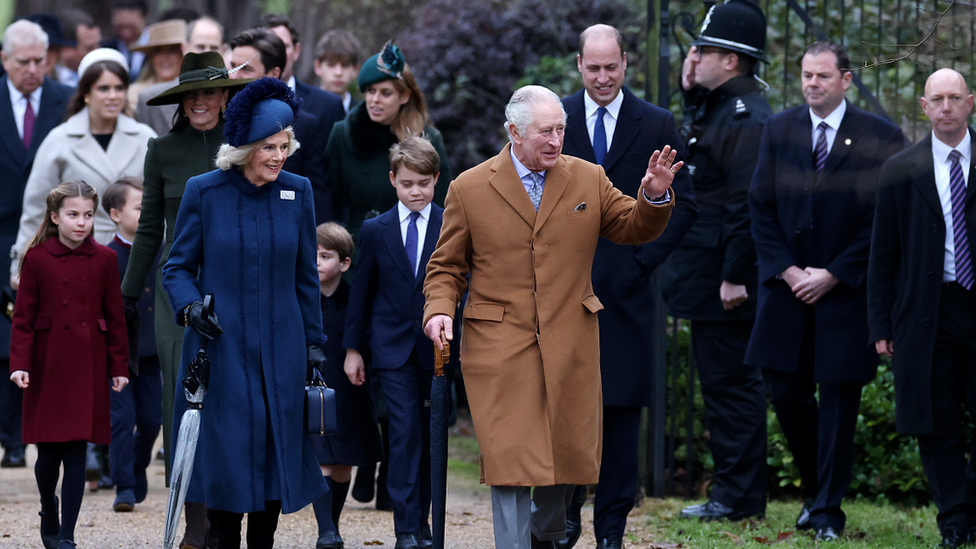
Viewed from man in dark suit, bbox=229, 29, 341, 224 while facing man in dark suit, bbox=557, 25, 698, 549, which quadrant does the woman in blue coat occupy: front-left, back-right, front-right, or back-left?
front-right

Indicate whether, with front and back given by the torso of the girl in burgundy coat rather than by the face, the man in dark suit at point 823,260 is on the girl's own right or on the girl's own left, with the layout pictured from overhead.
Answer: on the girl's own left

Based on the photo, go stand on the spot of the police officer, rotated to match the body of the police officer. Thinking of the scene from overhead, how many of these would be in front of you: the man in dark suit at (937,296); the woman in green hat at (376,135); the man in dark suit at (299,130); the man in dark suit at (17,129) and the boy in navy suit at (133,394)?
4

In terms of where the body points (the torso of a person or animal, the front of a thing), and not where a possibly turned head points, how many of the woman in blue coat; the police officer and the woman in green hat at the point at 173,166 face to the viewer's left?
1

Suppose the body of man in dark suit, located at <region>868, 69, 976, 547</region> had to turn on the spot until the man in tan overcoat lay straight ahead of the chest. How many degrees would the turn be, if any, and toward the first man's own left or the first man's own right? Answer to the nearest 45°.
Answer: approximately 45° to the first man's own right

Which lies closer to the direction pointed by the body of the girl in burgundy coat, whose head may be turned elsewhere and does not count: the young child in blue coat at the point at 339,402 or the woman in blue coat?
the woman in blue coat

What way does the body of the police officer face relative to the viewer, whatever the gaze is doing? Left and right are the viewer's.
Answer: facing to the left of the viewer

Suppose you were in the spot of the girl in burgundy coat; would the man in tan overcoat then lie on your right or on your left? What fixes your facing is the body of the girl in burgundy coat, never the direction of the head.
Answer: on your left

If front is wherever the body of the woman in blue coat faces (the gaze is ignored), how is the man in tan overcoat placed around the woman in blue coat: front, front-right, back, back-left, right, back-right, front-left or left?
front-left

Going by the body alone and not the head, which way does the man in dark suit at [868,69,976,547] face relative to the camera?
toward the camera

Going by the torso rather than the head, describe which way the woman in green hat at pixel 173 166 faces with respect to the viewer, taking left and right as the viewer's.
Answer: facing the viewer

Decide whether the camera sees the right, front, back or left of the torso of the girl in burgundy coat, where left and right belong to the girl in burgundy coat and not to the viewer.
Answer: front

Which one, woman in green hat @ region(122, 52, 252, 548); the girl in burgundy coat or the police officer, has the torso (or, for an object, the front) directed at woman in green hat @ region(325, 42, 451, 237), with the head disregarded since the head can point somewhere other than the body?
the police officer

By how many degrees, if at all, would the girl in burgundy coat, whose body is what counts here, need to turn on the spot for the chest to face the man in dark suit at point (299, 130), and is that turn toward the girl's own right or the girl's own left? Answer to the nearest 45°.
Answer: approximately 135° to the girl's own left

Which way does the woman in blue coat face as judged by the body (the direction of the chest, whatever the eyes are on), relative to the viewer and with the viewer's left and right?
facing the viewer and to the right of the viewer

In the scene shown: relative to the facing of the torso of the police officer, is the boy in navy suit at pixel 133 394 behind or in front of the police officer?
in front

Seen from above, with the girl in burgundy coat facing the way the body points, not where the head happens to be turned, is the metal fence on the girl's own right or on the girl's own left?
on the girl's own left

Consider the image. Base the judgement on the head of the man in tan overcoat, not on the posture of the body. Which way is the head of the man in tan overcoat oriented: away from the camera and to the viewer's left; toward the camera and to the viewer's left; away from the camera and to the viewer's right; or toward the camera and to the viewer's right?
toward the camera and to the viewer's right

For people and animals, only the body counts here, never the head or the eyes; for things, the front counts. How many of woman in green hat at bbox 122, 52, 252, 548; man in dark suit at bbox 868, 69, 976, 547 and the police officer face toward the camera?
2

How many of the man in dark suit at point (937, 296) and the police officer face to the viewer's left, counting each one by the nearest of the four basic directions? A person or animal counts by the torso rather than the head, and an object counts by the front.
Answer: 1

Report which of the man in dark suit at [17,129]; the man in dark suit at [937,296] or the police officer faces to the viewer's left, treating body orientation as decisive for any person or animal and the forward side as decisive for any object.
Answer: the police officer

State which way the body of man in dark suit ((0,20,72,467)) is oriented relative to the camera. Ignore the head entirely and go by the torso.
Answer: toward the camera
